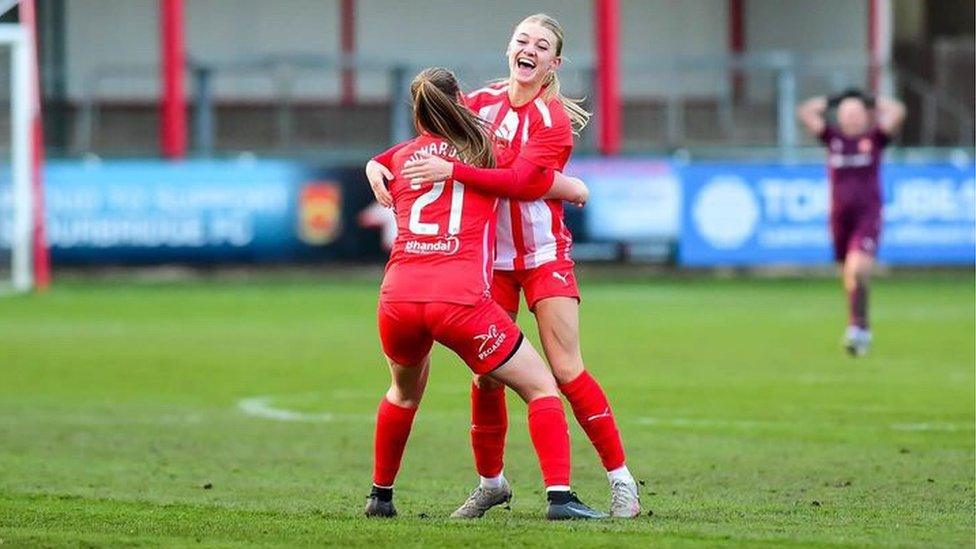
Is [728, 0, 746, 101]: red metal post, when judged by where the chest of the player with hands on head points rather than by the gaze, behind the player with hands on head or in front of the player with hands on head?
behind

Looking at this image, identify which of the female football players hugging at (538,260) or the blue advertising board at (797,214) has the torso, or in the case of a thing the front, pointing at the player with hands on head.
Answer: the blue advertising board

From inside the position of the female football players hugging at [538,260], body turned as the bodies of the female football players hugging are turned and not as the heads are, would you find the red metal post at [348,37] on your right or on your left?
on your right

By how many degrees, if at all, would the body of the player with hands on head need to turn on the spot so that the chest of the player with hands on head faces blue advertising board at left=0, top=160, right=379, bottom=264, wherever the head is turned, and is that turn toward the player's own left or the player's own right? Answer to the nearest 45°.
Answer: approximately 135° to the player's own right

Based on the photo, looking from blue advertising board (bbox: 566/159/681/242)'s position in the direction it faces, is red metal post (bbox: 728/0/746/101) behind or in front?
behind

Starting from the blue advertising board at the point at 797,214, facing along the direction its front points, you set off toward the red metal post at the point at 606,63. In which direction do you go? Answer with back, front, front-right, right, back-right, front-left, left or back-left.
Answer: back-right

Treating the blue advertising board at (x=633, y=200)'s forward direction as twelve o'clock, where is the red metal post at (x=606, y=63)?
The red metal post is roughly at 6 o'clock from the blue advertising board.

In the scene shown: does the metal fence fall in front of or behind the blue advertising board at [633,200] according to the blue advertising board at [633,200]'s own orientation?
behind

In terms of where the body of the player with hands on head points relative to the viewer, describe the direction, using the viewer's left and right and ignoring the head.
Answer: facing the viewer

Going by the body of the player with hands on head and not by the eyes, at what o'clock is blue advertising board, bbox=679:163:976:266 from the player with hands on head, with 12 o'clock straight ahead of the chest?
The blue advertising board is roughly at 6 o'clock from the player with hands on head.

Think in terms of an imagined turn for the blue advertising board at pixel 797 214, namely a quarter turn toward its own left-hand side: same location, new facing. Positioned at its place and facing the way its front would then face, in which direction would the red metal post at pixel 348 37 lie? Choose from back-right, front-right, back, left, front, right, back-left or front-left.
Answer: back-left
